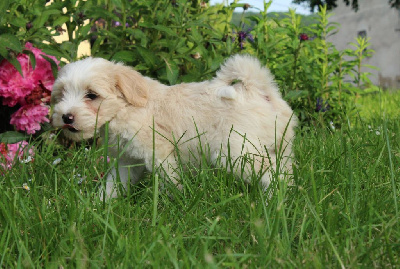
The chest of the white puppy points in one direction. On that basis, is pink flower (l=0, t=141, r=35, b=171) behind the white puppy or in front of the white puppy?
in front

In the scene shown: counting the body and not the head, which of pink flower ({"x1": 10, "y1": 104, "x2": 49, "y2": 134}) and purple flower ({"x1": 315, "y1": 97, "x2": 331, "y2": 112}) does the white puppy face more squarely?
the pink flower

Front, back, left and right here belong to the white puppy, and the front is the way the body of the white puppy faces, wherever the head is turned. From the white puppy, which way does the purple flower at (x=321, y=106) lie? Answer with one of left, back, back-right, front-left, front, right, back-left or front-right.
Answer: back-right

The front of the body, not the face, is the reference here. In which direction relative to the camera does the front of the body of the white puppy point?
to the viewer's left

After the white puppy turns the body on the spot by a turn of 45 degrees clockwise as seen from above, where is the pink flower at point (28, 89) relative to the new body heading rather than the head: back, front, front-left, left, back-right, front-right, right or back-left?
front

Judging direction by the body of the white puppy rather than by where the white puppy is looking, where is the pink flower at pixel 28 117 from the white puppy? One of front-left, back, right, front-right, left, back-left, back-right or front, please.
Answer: front-right
